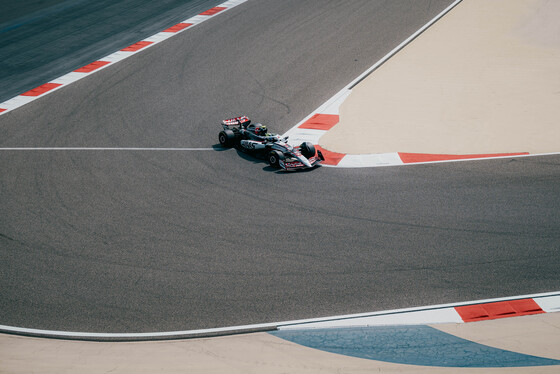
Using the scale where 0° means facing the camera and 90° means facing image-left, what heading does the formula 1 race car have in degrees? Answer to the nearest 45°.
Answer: approximately 315°
